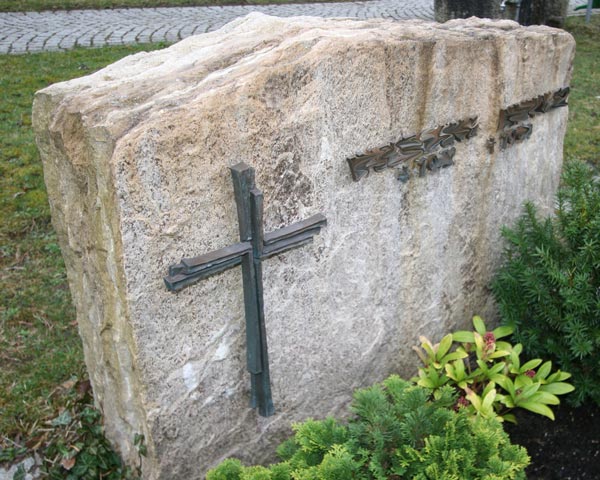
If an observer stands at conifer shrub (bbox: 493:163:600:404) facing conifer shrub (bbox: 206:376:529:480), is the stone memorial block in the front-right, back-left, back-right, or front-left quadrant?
front-right

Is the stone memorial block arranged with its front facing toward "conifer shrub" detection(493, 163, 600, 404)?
no
